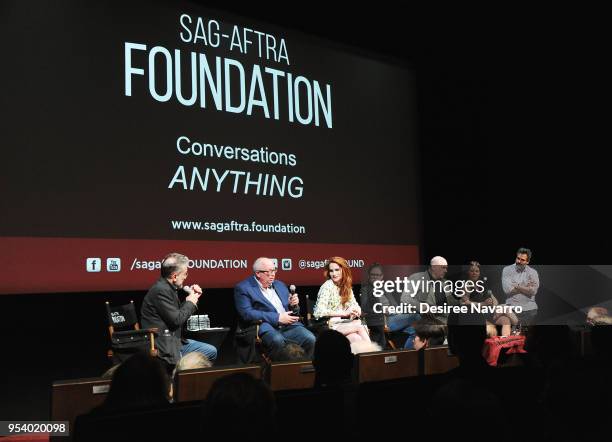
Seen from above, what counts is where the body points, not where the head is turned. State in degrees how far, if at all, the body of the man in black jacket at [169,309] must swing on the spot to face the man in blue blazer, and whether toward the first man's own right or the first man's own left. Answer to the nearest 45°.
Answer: approximately 45° to the first man's own left

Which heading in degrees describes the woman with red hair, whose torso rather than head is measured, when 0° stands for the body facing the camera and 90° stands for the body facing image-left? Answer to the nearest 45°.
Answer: approximately 315°

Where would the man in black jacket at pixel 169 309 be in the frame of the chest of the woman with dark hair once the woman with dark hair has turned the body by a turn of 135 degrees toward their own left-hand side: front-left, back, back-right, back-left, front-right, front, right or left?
back-left

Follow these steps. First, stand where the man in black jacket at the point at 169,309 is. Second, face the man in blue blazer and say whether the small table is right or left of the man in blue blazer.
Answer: left

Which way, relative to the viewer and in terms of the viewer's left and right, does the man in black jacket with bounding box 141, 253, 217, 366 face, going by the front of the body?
facing to the right of the viewer

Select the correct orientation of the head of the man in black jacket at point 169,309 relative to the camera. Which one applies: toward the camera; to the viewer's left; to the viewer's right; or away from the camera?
to the viewer's right

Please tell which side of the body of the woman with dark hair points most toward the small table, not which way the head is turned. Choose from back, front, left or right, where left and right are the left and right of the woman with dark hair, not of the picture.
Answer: right
